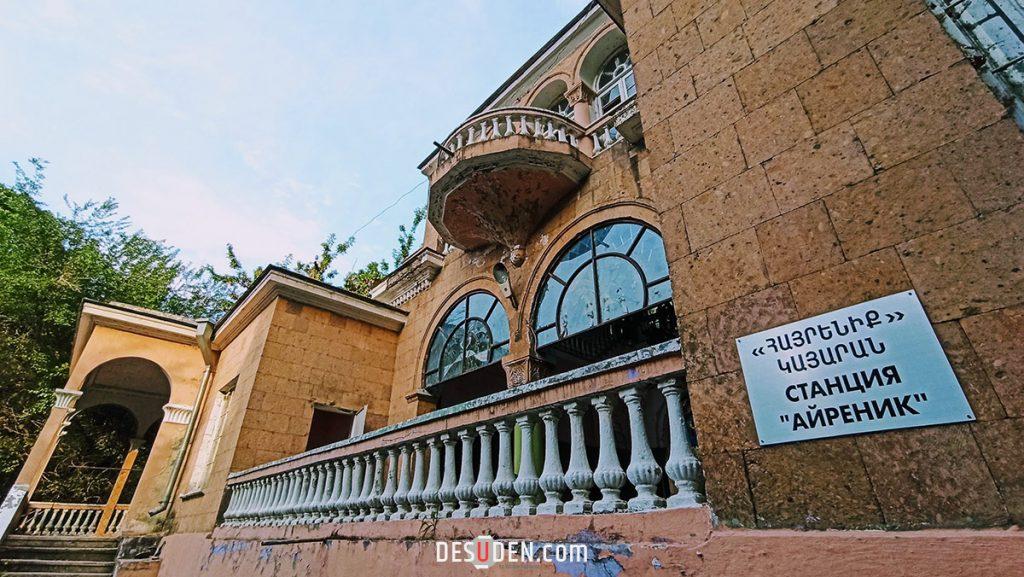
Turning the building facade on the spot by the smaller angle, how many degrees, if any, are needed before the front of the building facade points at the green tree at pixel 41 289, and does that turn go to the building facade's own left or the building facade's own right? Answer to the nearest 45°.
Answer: approximately 90° to the building facade's own right

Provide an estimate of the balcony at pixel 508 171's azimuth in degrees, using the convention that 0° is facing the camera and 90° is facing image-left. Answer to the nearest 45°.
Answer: approximately 45°

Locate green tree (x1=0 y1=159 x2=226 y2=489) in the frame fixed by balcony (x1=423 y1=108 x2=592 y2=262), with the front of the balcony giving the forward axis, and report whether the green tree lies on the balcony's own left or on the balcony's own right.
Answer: on the balcony's own right

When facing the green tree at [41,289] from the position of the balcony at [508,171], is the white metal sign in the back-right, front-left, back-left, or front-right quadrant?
back-left

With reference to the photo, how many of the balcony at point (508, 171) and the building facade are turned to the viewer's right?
0
